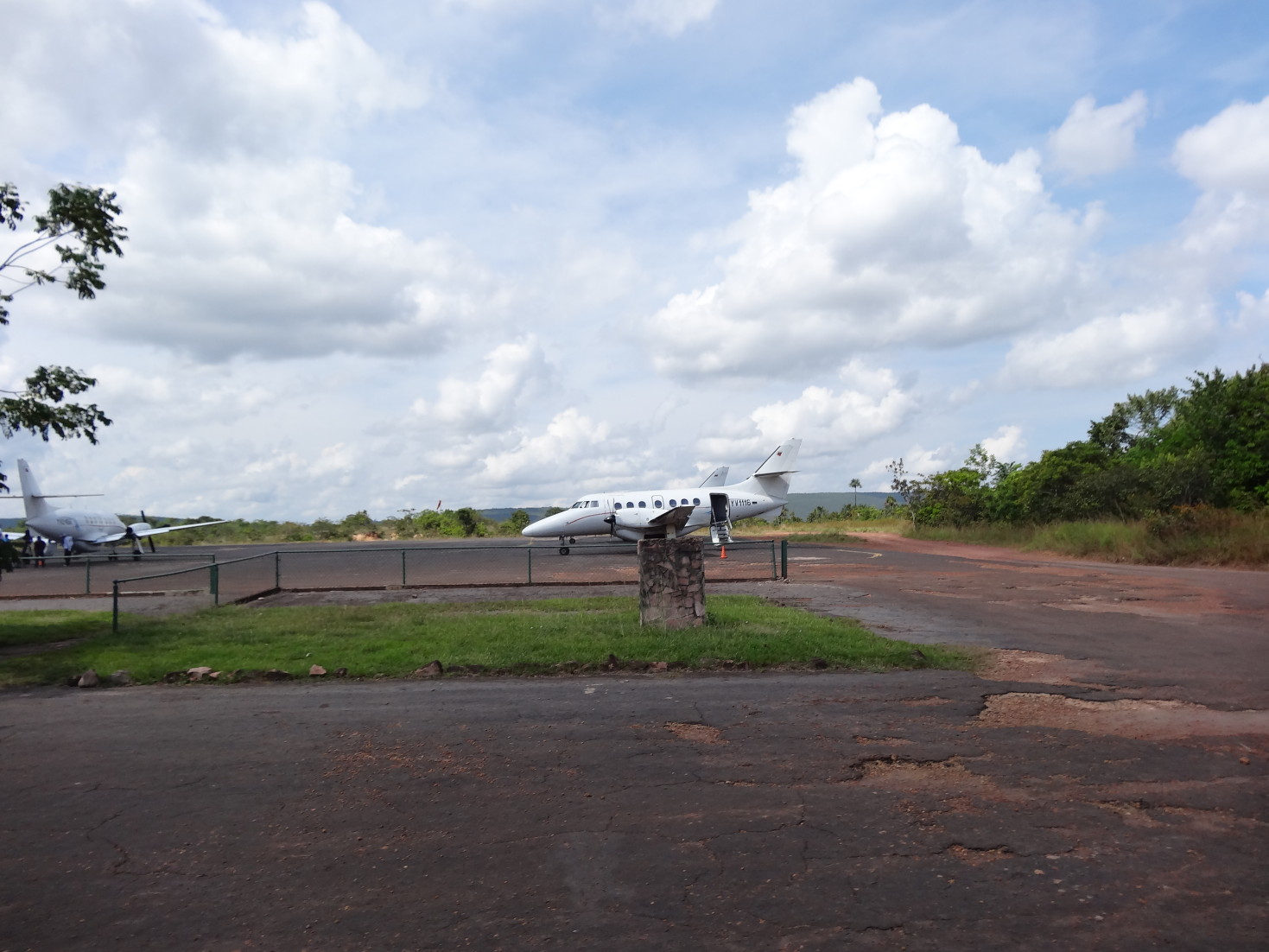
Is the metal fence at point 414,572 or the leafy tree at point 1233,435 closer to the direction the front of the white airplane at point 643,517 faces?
the metal fence

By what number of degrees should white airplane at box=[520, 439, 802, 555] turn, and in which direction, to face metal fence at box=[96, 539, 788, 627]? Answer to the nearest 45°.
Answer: approximately 45° to its left

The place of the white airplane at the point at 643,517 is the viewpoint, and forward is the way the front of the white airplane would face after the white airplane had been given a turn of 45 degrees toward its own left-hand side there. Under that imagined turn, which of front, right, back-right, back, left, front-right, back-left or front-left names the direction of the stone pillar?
front-left

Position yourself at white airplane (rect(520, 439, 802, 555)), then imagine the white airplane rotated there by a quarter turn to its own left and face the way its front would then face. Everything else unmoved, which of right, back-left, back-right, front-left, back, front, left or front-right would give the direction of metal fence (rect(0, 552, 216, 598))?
front-right

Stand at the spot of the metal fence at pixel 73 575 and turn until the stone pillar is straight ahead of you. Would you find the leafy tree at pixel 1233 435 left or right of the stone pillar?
left

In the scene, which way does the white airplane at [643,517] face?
to the viewer's left

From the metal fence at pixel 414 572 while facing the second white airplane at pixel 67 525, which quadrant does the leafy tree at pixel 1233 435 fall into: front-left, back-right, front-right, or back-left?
back-right

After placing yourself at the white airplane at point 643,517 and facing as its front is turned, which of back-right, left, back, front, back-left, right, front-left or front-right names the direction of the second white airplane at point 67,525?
front

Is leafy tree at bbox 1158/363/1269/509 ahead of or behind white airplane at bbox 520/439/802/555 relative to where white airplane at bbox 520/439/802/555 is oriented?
behind
